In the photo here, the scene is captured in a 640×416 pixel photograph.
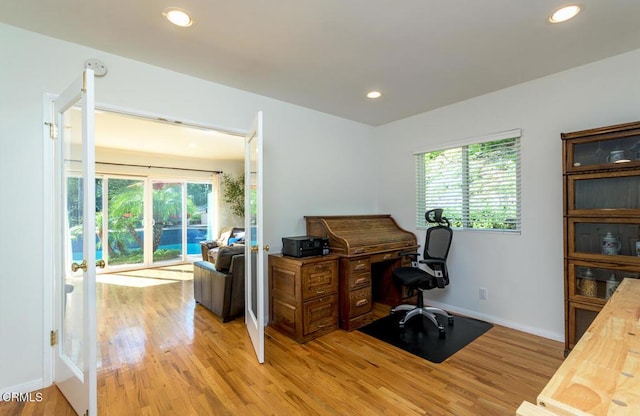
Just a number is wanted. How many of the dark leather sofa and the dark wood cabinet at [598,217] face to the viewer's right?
0

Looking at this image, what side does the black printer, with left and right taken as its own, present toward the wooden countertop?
front

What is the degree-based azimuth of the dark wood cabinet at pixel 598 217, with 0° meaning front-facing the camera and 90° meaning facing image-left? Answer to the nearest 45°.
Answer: approximately 45°

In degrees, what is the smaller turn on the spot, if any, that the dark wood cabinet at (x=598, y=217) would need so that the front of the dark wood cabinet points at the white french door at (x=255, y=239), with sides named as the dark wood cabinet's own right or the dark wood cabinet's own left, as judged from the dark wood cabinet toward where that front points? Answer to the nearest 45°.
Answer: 0° — it already faces it

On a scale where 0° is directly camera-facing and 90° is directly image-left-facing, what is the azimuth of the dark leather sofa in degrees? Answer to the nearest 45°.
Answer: approximately 135°

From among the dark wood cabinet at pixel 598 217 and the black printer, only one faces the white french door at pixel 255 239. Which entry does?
the dark wood cabinet

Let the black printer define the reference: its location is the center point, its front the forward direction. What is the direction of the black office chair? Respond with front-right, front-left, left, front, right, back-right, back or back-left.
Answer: front-left

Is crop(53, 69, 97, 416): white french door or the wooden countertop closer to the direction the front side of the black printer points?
the wooden countertop

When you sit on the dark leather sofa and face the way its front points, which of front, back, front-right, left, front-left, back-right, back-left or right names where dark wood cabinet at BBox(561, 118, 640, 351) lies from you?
back

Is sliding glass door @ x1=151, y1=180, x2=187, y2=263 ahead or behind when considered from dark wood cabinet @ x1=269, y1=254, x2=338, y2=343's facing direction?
behind

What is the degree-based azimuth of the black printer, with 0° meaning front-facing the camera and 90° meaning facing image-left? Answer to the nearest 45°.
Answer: approximately 315°

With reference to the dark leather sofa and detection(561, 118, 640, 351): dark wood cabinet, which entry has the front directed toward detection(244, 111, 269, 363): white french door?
the dark wood cabinet

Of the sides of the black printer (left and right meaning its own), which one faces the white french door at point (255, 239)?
right

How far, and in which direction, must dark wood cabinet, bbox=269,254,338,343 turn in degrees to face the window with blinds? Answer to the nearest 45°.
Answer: approximately 45° to its left

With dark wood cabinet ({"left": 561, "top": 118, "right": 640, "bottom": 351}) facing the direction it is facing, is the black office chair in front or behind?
in front

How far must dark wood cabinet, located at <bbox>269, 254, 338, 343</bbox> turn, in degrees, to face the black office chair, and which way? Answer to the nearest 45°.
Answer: approximately 45° to its left

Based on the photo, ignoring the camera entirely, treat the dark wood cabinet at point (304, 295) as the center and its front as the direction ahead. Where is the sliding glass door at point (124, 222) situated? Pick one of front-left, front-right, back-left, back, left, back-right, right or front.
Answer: back
